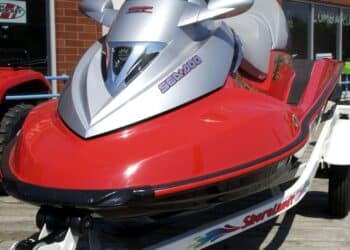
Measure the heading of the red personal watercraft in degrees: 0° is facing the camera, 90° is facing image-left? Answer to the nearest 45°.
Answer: approximately 45°

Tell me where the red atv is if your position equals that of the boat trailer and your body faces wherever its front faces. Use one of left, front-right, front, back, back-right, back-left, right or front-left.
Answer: right

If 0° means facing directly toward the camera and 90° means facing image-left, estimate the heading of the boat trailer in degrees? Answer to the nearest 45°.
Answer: approximately 45°

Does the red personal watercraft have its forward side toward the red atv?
no
